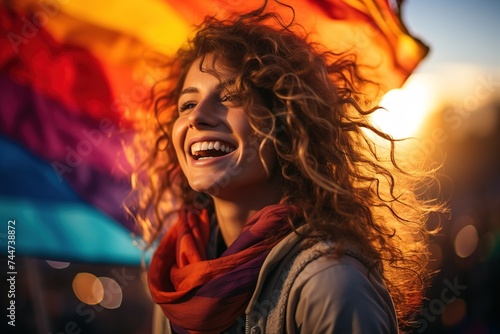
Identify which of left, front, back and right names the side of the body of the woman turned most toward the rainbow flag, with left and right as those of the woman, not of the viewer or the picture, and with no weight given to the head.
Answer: right

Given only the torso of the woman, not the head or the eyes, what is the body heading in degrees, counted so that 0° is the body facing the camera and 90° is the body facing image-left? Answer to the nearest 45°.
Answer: approximately 45°
